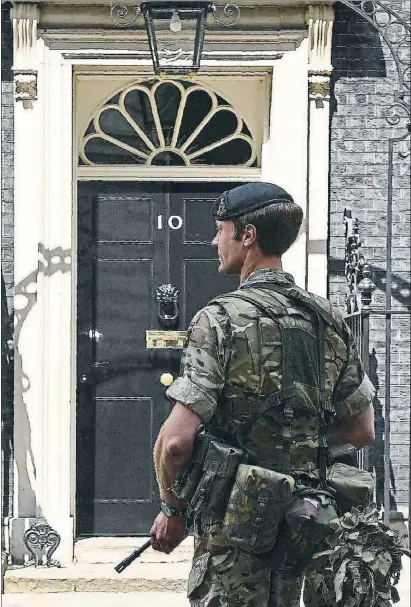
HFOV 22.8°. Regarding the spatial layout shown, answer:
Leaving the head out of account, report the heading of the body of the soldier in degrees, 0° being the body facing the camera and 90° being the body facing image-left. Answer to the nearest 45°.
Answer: approximately 135°

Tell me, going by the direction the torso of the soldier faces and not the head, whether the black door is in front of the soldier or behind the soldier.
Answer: in front
